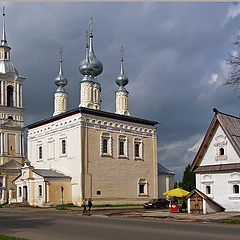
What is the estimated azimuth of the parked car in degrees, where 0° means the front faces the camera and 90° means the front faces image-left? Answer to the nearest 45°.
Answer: approximately 45°

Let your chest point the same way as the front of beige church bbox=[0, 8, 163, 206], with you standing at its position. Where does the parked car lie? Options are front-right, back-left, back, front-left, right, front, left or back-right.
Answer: left

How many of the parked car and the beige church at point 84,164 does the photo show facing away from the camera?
0

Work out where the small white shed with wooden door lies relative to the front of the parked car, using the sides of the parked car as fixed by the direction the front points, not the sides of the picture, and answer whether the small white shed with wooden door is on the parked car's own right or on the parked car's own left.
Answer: on the parked car's own left

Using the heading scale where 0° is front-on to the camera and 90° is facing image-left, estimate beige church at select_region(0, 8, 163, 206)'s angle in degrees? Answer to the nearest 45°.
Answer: approximately 45°
